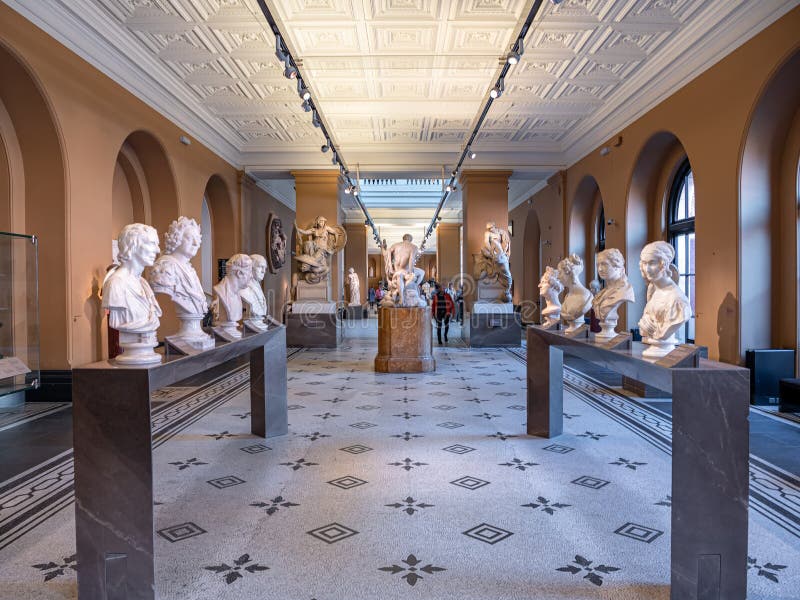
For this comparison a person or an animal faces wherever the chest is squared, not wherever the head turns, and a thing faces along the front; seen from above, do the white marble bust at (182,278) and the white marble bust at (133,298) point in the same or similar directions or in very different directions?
same or similar directions

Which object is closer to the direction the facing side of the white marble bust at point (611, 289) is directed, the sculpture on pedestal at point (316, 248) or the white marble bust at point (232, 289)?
the white marble bust

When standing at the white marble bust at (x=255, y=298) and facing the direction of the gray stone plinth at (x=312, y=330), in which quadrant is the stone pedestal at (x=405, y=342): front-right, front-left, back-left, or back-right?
front-right

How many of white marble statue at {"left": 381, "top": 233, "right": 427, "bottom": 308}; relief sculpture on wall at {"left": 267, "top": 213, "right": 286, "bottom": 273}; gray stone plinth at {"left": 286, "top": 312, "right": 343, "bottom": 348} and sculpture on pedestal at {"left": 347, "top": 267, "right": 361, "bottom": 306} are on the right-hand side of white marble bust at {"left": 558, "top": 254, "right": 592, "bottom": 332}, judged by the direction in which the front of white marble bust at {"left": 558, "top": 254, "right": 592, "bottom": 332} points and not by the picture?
4

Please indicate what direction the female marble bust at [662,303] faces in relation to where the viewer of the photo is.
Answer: facing the viewer and to the left of the viewer

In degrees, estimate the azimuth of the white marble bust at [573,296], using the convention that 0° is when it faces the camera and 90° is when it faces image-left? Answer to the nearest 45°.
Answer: approximately 45°

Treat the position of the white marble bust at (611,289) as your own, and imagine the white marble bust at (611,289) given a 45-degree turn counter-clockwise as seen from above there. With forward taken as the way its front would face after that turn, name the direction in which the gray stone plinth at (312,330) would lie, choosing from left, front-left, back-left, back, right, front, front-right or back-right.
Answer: back-right

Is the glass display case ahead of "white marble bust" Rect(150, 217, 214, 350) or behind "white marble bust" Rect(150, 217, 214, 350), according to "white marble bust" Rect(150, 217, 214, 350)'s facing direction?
behind

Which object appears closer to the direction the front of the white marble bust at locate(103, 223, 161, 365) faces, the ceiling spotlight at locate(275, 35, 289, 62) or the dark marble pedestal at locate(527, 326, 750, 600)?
the dark marble pedestal

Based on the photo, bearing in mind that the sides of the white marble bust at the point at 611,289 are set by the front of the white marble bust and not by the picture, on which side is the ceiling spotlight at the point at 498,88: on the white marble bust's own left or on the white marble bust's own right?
on the white marble bust's own right

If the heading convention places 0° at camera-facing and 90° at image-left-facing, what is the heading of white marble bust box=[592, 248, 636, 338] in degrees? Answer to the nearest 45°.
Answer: approximately 45°

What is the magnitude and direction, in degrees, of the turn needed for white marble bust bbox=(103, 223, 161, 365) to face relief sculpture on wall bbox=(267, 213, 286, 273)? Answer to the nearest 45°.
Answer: approximately 135° to its left

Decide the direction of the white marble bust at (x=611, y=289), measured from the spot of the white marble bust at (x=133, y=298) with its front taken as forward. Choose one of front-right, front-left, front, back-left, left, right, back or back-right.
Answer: front-left

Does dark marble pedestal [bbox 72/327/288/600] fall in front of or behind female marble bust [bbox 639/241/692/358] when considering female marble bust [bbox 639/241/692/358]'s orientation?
in front

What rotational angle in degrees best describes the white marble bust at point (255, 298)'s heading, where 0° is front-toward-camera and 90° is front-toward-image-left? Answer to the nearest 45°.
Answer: approximately 315°

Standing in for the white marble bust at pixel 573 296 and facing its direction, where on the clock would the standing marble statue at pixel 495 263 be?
The standing marble statue is roughly at 4 o'clock from the white marble bust.
